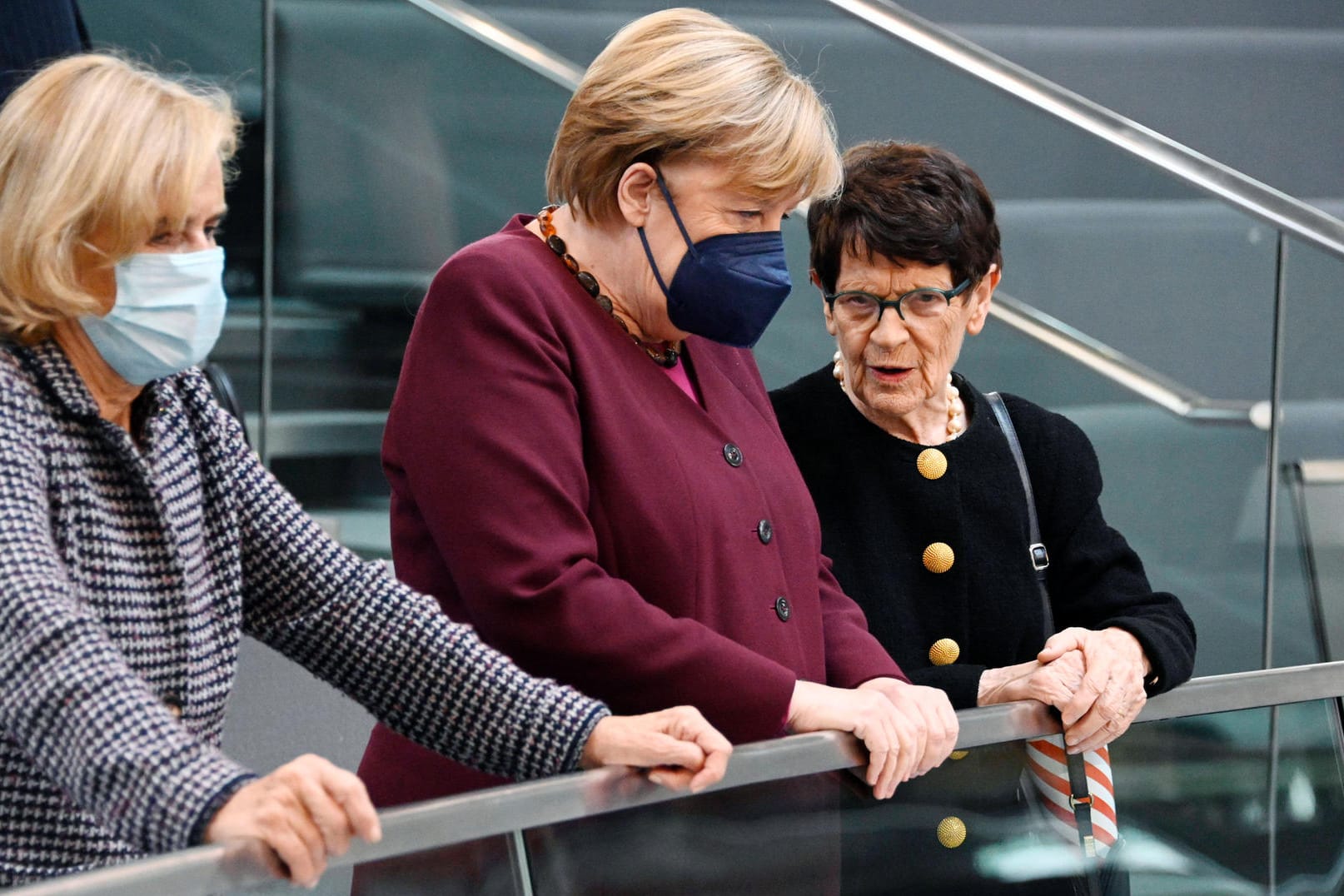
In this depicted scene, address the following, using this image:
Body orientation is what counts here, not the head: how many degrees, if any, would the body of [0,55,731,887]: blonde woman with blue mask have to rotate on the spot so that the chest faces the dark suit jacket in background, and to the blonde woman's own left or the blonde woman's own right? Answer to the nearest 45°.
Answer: approximately 135° to the blonde woman's own left

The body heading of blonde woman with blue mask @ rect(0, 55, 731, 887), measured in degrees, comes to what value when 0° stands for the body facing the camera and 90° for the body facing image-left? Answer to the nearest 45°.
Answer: approximately 315°
